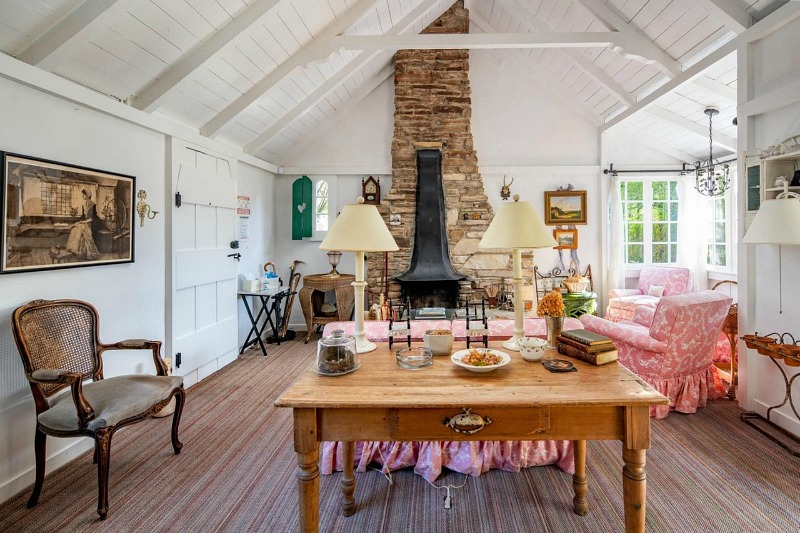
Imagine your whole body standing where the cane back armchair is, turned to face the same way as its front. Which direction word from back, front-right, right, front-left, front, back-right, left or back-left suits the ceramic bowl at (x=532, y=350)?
front

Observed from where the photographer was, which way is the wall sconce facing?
facing the viewer and to the right of the viewer

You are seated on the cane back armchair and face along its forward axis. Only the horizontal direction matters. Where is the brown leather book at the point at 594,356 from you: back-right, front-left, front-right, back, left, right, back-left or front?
front

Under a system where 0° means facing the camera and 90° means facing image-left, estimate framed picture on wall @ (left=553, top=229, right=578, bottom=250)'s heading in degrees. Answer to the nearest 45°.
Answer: approximately 0°

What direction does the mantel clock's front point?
toward the camera

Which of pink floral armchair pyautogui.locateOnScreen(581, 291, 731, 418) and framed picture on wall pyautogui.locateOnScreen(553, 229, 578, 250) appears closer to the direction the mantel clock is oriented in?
the pink floral armchair

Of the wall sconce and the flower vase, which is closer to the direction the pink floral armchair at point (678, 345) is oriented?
the wall sconce

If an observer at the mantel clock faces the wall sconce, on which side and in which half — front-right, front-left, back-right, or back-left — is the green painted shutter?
front-right

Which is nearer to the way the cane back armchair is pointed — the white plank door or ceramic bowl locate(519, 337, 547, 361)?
the ceramic bowl

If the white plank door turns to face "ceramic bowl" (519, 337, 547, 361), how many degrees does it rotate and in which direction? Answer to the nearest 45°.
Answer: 0° — it already faces it

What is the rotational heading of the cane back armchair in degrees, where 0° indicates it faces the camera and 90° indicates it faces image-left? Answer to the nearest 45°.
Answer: approximately 315°

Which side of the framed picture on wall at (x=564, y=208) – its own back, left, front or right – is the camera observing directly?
front

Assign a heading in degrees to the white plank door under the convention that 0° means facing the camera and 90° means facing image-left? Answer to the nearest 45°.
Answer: approximately 315°

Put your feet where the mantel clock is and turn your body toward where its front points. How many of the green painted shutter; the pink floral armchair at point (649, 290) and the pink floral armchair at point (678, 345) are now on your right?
1

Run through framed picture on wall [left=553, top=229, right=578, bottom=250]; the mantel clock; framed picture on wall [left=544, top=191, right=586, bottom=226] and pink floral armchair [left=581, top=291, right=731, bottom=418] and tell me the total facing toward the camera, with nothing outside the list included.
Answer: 3
